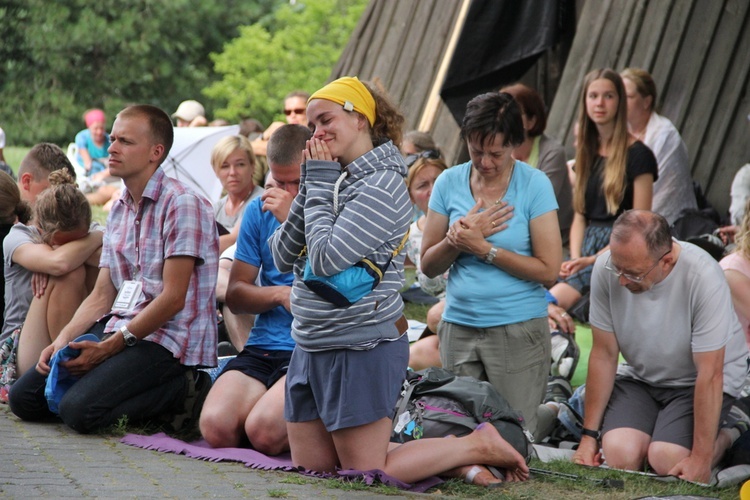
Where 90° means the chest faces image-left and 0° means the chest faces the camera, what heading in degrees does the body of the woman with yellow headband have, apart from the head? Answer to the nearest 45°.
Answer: approximately 45°

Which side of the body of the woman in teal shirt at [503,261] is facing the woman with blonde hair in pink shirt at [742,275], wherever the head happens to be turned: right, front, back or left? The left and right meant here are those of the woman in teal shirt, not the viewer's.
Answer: left

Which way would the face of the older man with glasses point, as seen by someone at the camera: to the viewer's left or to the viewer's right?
to the viewer's left

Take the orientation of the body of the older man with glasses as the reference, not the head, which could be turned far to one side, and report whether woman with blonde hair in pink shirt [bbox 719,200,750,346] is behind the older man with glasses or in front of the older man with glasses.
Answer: behind

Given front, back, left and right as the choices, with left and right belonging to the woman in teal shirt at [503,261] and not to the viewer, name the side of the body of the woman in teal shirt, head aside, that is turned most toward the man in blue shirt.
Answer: right

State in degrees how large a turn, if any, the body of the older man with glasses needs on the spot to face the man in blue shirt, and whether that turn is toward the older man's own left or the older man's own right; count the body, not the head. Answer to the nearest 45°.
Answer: approximately 45° to the older man's own right

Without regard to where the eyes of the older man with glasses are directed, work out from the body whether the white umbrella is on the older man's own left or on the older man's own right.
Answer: on the older man's own right

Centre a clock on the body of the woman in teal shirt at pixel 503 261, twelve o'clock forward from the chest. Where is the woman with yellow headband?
The woman with yellow headband is roughly at 1 o'clock from the woman in teal shirt.

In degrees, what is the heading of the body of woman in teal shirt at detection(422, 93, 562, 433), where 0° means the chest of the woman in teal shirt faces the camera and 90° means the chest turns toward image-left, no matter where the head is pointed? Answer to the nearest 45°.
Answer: approximately 0°

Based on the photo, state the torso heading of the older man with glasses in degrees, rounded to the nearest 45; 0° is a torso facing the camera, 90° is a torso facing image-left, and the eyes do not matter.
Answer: approximately 45°

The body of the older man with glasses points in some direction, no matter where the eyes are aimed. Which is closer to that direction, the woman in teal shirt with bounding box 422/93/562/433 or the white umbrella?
the woman in teal shirt
